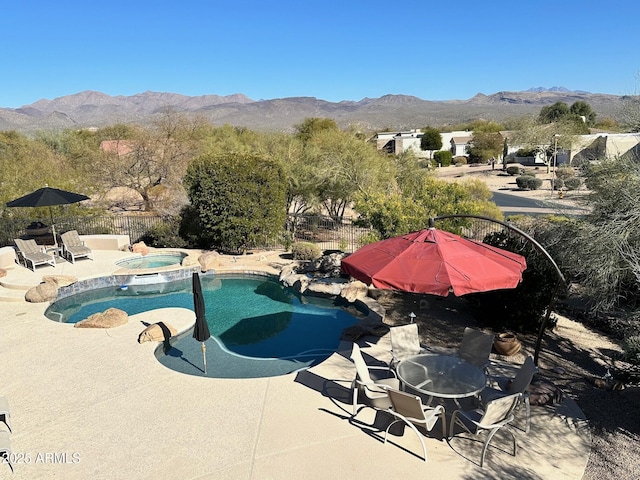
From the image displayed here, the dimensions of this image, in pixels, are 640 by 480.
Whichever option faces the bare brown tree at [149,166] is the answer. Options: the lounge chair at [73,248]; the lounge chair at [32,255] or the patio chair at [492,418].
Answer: the patio chair

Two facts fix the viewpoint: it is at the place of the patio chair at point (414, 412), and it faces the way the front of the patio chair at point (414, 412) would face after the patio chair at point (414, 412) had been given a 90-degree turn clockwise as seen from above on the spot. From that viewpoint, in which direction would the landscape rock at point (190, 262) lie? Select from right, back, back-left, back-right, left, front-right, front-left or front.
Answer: back

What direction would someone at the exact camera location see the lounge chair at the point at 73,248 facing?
facing the viewer and to the right of the viewer

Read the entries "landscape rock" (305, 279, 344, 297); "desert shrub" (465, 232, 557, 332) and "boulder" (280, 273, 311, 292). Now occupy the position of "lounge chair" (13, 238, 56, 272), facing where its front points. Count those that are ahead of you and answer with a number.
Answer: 3

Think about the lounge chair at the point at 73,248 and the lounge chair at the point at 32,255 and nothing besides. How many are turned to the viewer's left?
0

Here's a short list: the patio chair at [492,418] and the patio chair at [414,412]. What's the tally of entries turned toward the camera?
0

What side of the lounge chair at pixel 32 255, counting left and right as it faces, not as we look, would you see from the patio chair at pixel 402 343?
front

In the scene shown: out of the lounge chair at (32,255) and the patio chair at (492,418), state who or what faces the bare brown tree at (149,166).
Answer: the patio chair

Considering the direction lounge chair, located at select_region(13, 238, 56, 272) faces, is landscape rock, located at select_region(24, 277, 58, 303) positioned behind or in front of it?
in front

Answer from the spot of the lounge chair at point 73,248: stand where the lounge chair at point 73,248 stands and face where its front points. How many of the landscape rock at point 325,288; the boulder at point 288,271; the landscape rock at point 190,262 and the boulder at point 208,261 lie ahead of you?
4

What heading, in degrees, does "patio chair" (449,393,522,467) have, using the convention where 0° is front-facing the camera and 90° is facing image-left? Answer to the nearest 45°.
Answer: approximately 135°

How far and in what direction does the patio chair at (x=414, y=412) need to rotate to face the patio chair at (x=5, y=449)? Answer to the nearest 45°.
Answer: approximately 135° to its left

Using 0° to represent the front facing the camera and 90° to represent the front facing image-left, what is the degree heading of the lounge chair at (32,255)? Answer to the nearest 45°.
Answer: approximately 315°

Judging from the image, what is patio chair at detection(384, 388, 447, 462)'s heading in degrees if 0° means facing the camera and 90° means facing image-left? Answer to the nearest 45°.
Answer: approximately 225°

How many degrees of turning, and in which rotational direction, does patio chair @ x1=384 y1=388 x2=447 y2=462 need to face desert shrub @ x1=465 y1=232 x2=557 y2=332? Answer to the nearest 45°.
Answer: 0° — it already faces it

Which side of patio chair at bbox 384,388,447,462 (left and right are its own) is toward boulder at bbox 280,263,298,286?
left

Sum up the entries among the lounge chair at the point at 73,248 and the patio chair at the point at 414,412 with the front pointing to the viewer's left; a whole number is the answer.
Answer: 0

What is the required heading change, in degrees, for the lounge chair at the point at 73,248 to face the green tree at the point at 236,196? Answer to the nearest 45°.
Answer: approximately 45° to its left

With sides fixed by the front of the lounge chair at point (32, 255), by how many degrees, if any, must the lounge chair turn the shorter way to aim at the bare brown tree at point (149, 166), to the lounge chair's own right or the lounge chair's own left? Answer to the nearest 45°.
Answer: approximately 90° to the lounge chair's own left
